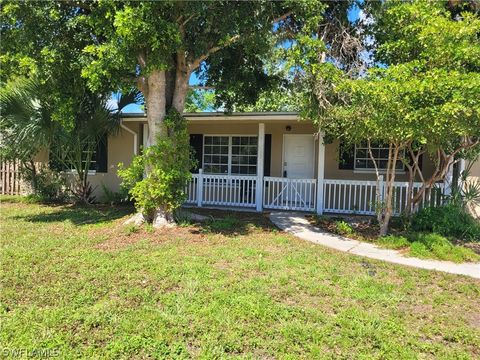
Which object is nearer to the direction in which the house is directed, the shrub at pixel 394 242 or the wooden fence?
the shrub

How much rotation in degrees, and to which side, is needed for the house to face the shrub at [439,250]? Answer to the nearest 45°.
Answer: approximately 45° to its left

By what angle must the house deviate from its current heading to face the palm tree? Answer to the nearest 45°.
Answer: approximately 90° to its right

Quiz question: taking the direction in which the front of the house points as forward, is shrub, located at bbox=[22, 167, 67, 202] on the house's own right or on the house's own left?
on the house's own right

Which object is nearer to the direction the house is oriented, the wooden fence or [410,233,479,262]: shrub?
the shrub

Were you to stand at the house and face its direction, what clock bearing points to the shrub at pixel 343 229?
The shrub is roughly at 11 o'clock from the house.

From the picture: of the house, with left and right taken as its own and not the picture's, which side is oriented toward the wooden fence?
right

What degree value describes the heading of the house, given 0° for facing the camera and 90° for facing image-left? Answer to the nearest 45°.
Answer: approximately 0°

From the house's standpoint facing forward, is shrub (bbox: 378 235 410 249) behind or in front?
in front
